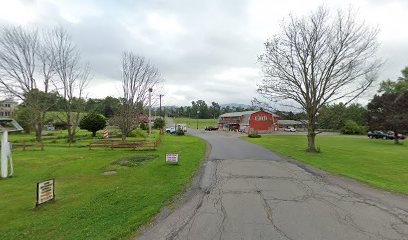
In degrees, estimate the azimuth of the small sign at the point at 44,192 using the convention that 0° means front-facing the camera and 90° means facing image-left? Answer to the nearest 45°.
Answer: approximately 315°

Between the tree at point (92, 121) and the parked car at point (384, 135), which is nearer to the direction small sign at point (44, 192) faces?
the parked car

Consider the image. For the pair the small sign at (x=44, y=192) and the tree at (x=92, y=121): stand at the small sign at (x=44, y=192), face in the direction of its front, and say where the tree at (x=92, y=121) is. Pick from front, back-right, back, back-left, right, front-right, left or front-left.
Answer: back-left

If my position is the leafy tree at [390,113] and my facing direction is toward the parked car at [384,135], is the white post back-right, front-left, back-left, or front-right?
back-left

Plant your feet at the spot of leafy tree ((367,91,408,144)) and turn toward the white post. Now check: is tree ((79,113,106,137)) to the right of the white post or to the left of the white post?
right

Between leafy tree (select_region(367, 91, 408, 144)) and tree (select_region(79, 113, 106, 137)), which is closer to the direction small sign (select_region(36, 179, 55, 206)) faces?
the leafy tree
